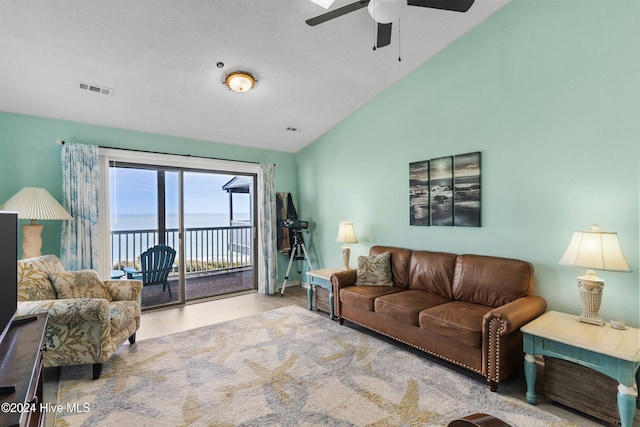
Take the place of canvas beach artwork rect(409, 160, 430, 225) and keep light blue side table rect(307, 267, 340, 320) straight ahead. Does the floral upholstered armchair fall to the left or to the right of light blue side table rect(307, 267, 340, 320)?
left

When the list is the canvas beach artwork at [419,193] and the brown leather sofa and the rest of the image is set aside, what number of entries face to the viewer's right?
0

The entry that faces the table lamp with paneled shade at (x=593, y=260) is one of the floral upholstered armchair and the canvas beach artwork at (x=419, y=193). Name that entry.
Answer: the floral upholstered armchair

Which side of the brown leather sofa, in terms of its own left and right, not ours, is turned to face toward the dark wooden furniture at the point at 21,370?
front

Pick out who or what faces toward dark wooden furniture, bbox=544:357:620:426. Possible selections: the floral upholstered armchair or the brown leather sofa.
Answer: the floral upholstered armchair

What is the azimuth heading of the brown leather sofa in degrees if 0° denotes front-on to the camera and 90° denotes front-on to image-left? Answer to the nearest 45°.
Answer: approximately 45°

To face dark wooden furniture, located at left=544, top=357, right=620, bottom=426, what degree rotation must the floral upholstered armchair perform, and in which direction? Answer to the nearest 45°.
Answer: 0° — it already faces it

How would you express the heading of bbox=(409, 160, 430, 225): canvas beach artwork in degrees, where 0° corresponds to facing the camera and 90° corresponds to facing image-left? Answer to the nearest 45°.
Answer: approximately 45°

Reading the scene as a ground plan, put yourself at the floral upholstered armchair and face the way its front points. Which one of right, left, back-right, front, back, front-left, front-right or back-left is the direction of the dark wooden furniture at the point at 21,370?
front-right

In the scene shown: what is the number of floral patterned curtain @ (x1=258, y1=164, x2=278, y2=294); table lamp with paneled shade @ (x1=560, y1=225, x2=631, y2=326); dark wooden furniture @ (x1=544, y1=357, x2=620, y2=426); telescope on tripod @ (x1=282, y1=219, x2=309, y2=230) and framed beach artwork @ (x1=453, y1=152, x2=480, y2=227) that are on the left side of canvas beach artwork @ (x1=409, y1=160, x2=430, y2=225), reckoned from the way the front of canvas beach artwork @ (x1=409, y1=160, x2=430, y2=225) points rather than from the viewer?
3

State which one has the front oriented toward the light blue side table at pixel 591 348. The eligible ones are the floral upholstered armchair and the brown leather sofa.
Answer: the floral upholstered armchair

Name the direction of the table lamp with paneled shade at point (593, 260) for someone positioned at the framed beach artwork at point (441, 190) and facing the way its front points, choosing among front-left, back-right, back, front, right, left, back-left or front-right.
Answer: left

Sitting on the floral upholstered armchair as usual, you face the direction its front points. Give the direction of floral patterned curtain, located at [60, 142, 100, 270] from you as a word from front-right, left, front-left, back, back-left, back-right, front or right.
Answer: back-left

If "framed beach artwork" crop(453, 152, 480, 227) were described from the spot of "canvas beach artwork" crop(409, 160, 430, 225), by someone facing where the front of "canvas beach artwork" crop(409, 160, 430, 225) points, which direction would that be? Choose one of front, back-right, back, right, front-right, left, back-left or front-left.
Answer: left

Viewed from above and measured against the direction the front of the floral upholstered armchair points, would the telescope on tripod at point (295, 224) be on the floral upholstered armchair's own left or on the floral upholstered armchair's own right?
on the floral upholstered armchair's own left

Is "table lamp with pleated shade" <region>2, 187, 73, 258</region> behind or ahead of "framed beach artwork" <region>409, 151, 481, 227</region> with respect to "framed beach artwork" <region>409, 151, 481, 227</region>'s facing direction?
ahead
